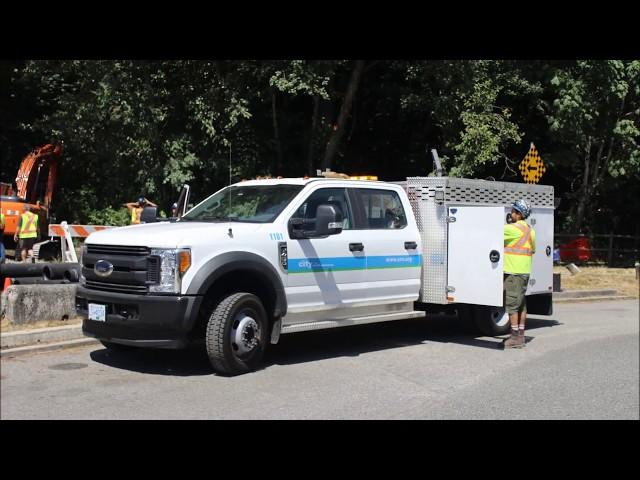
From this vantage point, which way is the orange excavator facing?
to the viewer's right

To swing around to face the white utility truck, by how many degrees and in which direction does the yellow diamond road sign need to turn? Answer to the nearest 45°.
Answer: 0° — it already faces it

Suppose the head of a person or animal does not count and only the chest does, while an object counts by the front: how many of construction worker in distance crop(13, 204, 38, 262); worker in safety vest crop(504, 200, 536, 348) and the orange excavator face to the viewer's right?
1

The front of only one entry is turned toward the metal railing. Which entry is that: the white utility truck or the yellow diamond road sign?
the yellow diamond road sign

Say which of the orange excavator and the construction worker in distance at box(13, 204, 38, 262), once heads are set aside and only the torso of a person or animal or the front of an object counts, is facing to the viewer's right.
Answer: the orange excavator

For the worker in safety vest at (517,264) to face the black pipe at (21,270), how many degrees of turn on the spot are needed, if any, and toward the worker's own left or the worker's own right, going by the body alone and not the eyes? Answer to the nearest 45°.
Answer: approximately 45° to the worker's own left

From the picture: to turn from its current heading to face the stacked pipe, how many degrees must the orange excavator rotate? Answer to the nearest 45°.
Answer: approximately 90° to its right

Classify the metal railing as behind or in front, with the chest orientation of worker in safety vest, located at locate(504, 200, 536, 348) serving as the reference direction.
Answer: behind

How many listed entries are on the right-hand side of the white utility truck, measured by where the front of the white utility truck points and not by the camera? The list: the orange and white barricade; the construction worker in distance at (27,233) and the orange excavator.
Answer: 3

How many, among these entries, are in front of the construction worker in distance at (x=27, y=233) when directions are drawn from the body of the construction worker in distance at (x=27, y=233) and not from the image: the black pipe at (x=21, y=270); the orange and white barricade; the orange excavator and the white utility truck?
1
